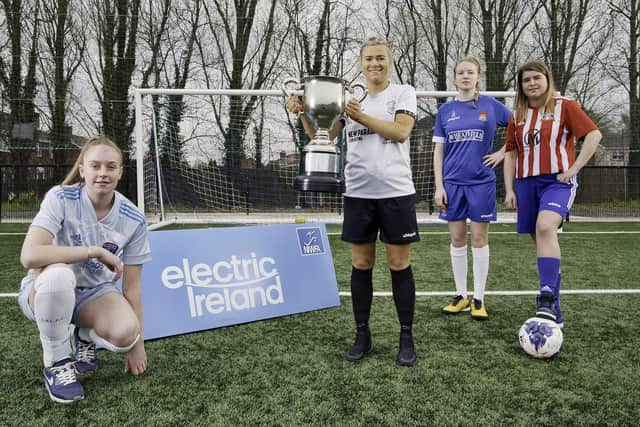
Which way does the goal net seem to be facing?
toward the camera

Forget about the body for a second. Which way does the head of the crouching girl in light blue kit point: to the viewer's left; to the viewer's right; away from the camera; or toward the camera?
toward the camera

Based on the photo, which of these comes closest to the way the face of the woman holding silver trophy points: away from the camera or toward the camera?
toward the camera

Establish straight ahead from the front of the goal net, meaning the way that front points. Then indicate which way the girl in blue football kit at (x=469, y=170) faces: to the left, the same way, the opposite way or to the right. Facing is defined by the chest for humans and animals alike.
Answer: the same way

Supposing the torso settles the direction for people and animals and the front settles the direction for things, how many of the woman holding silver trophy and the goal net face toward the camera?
2

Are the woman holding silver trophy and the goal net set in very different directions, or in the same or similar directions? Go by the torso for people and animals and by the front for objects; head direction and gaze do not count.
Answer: same or similar directions

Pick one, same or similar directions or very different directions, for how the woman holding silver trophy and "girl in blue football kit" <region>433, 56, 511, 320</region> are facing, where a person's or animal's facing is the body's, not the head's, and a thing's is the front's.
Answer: same or similar directions

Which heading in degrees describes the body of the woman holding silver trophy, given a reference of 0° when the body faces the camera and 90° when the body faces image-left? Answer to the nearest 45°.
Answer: approximately 0°

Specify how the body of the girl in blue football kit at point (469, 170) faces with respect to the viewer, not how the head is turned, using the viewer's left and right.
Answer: facing the viewer

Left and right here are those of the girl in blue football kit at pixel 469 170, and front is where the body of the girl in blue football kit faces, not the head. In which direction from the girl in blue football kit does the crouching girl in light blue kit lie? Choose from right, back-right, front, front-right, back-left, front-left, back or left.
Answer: front-right

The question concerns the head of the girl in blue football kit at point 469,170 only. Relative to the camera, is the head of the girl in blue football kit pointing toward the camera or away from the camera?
toward the camera

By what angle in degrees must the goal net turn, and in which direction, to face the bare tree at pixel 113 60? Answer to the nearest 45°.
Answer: approximately 135° to its right

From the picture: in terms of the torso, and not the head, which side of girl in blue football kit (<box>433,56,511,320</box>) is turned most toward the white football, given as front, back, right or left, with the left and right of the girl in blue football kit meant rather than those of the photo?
front

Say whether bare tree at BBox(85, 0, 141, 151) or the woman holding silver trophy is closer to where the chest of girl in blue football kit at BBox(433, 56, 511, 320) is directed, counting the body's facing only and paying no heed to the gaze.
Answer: the woman holding silver trophy

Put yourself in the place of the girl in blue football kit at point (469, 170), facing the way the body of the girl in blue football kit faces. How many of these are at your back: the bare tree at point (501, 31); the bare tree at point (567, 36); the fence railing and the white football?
3

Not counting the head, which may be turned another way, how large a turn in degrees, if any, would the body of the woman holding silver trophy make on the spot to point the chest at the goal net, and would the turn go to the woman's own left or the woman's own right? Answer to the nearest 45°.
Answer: approximately 180°
